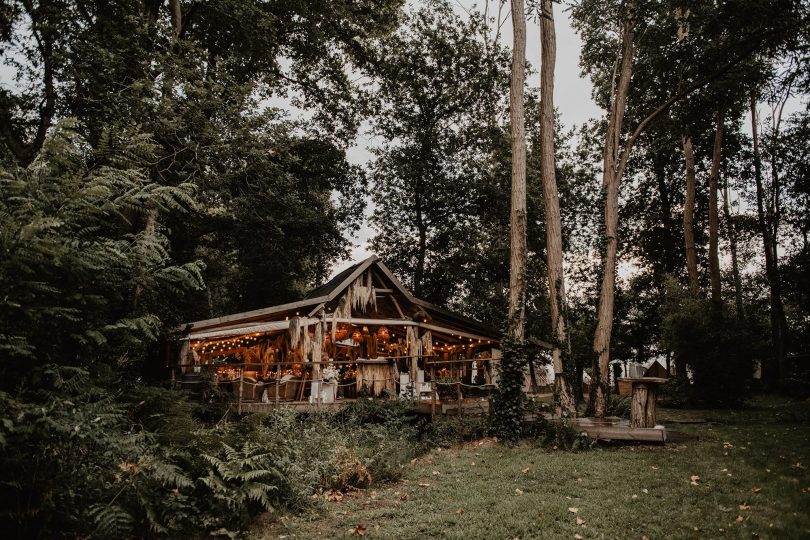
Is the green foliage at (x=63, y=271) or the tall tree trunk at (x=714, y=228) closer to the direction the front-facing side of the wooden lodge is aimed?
the green foliage

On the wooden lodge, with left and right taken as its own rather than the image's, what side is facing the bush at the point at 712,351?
left

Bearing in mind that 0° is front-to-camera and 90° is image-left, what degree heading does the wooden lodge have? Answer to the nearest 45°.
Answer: approximately 0°

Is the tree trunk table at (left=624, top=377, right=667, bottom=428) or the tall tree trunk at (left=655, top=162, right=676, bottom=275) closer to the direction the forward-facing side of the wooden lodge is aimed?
the tree trunk table

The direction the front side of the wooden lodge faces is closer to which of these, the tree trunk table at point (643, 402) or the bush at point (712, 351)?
the tree trunk table

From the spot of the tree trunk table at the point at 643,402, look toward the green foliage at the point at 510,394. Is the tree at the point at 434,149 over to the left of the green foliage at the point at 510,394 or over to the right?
right

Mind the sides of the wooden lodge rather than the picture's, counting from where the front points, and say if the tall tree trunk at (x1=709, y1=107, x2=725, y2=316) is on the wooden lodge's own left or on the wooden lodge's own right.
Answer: on the wooden lodge's own left

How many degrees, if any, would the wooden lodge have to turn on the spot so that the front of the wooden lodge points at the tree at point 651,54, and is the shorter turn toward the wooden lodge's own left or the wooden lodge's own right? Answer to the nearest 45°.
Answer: approximately 45° to the wooden lodge's own left

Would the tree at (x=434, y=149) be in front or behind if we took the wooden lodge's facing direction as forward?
behind

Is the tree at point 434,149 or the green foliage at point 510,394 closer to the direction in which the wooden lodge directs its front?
the green foliage
